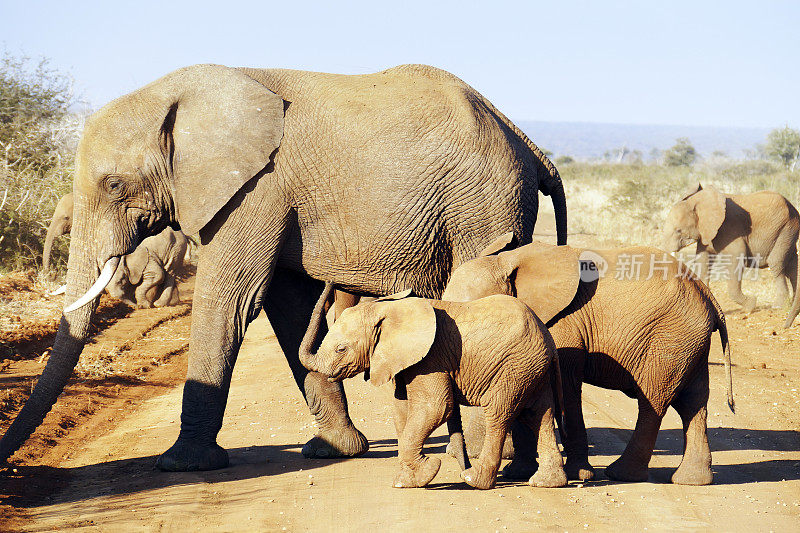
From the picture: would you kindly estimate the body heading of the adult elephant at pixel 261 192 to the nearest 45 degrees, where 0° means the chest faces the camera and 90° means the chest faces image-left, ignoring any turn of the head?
approximately 90°

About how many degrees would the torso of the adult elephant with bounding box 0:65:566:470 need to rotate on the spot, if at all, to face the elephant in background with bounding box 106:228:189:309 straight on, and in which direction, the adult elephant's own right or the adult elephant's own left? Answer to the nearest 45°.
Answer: approximately 90° to the adult elephant's own right

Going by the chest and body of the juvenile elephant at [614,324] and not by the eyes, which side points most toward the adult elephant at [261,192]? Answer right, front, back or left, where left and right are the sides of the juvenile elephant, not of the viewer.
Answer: front

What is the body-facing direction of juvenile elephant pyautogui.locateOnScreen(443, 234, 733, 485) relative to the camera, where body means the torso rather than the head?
to the viewer's left

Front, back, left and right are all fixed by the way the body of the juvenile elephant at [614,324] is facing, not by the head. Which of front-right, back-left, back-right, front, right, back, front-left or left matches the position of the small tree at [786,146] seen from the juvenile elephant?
right

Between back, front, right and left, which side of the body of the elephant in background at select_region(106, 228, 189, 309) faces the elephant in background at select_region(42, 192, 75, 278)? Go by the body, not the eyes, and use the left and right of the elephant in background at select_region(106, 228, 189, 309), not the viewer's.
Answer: front

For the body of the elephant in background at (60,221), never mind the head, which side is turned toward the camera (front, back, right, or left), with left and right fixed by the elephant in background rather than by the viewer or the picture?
left

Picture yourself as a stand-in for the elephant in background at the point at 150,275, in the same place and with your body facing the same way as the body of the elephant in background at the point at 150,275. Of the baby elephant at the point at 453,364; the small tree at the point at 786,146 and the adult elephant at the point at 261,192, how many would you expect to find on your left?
2

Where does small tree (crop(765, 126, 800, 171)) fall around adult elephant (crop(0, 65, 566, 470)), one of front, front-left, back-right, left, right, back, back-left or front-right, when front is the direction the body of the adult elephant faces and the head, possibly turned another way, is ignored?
back-right

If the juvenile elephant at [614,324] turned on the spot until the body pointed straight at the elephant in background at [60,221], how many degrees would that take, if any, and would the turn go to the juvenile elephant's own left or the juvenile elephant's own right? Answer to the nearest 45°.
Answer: approximately 45° to the juvenile elephant's own right

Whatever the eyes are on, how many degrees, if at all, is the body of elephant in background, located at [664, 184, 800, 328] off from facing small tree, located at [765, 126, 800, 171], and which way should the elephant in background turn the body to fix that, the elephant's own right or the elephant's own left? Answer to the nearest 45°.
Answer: approximately 90° to the elephant's own right

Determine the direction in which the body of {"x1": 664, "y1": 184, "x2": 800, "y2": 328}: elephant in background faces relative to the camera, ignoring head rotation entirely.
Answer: to the viewer's left
